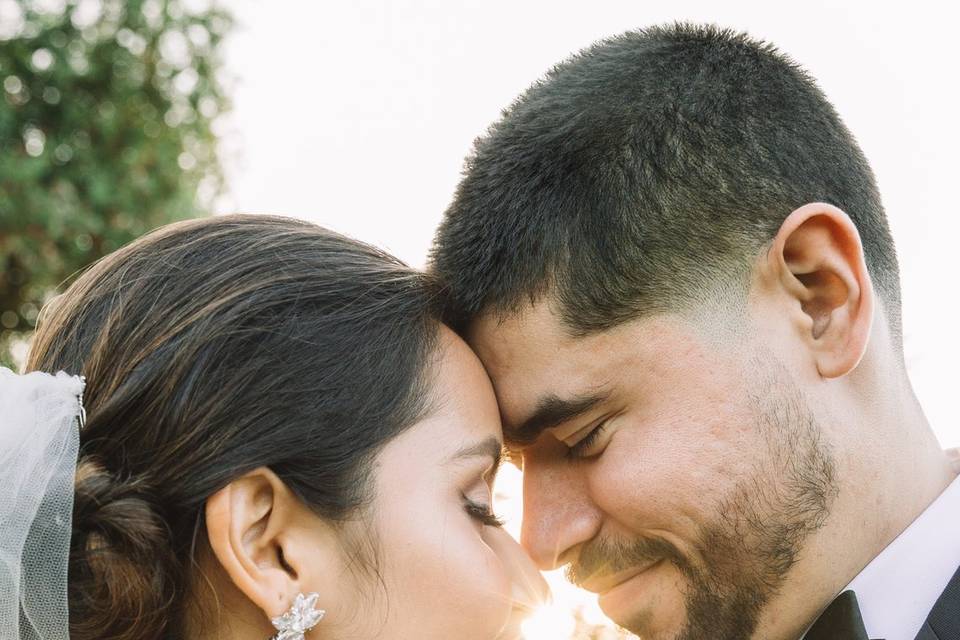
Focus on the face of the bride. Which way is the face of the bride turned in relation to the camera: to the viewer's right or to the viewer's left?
to the viewer's right

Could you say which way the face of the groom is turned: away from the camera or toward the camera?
toward the camera
